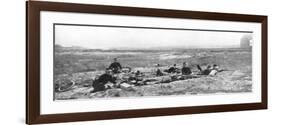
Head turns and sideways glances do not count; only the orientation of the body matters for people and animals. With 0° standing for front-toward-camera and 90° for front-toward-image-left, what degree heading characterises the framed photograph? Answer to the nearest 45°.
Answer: approximately 315°
